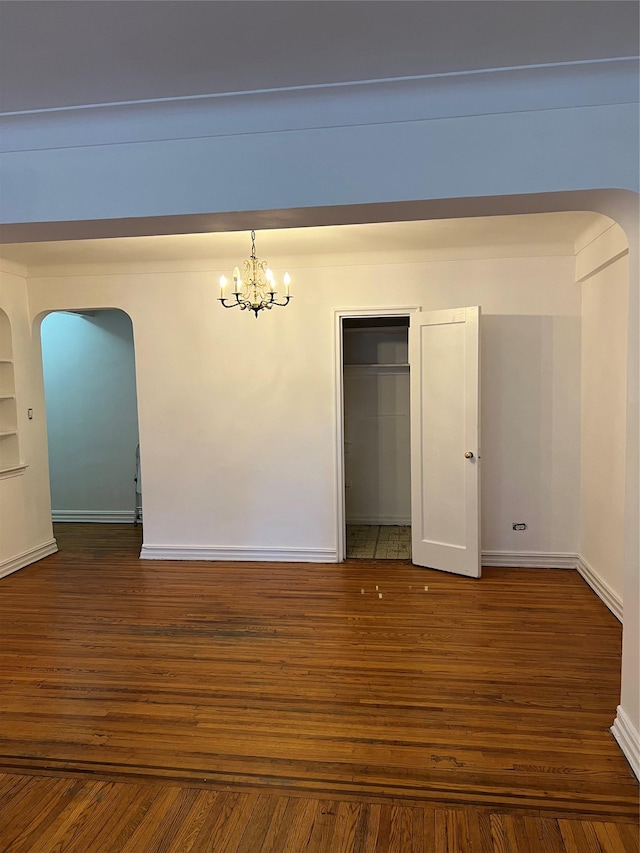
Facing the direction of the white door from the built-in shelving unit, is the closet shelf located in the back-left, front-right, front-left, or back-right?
front-left

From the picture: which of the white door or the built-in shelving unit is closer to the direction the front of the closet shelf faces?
the white door

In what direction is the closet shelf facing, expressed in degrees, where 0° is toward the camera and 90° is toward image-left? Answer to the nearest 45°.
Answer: approximately 0°

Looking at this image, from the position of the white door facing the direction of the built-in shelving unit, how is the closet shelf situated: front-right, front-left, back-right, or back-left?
front-right

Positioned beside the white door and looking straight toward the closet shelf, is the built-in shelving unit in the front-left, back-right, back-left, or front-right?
front-left

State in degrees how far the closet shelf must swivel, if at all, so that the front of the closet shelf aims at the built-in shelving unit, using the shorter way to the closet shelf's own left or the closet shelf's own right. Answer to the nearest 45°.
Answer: approximately 45° to the closet shelf's own right

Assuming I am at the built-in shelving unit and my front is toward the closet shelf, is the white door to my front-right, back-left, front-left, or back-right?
front-right

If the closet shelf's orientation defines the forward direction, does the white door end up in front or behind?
in front
